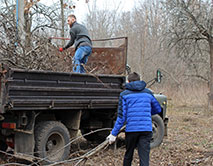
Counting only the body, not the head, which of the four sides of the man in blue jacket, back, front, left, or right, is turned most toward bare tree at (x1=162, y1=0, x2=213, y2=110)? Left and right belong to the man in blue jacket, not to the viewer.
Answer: front

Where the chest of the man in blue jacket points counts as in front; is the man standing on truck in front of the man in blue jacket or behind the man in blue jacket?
in front

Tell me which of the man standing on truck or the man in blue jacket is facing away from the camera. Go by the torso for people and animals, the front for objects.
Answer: the man in blue jacket

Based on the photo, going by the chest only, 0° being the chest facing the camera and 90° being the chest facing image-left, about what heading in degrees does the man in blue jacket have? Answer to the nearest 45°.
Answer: approximately 180°

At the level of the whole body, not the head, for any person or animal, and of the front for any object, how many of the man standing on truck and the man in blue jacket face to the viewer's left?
1

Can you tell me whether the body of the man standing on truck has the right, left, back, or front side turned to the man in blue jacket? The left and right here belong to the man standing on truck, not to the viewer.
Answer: left

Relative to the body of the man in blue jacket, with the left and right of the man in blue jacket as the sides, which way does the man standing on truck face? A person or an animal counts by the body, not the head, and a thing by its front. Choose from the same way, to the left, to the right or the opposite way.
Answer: to the left

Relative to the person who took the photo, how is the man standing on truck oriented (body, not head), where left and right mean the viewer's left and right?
facing to the left of the viewer
